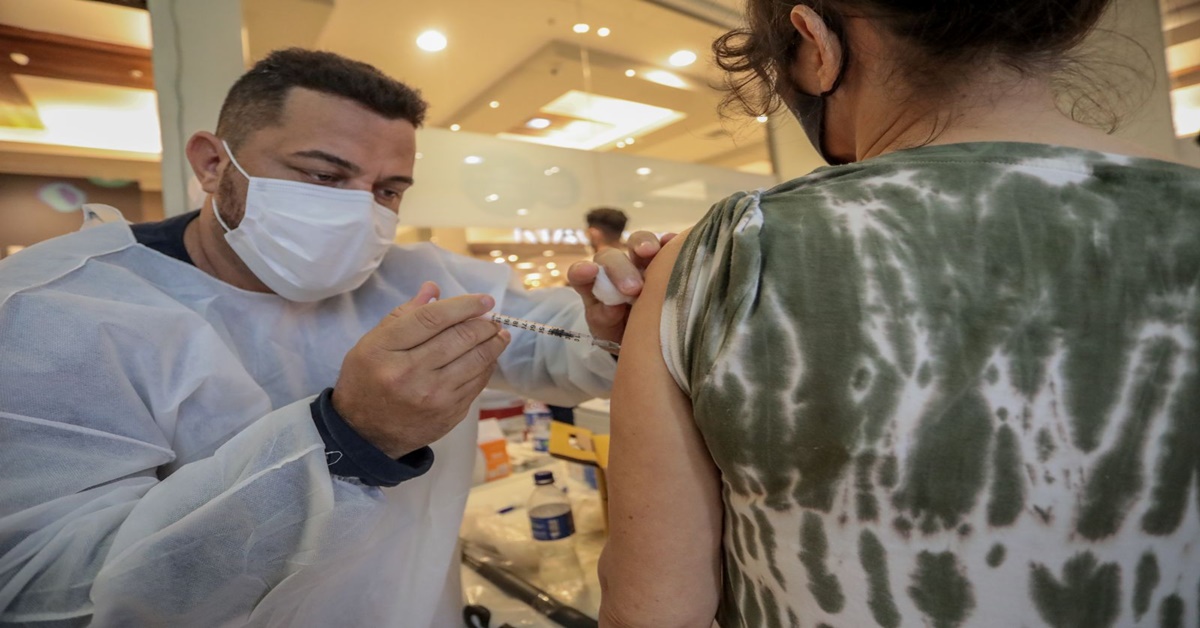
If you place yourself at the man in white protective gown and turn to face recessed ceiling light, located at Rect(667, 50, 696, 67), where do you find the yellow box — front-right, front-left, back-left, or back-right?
front-right

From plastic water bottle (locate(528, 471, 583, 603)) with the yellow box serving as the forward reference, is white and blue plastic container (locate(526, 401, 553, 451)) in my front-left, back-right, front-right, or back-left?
front-left

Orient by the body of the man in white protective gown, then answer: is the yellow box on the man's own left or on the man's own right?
on the man's own left

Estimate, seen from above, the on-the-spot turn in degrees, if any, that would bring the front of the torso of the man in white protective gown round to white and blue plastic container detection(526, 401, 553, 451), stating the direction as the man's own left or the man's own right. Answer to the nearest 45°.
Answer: approximately 90° to the man's own left

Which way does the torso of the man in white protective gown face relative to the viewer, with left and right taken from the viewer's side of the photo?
facing the viewer and to the right of the viewer

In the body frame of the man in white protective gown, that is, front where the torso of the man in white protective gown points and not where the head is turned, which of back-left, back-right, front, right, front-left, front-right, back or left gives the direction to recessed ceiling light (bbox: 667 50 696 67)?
left
